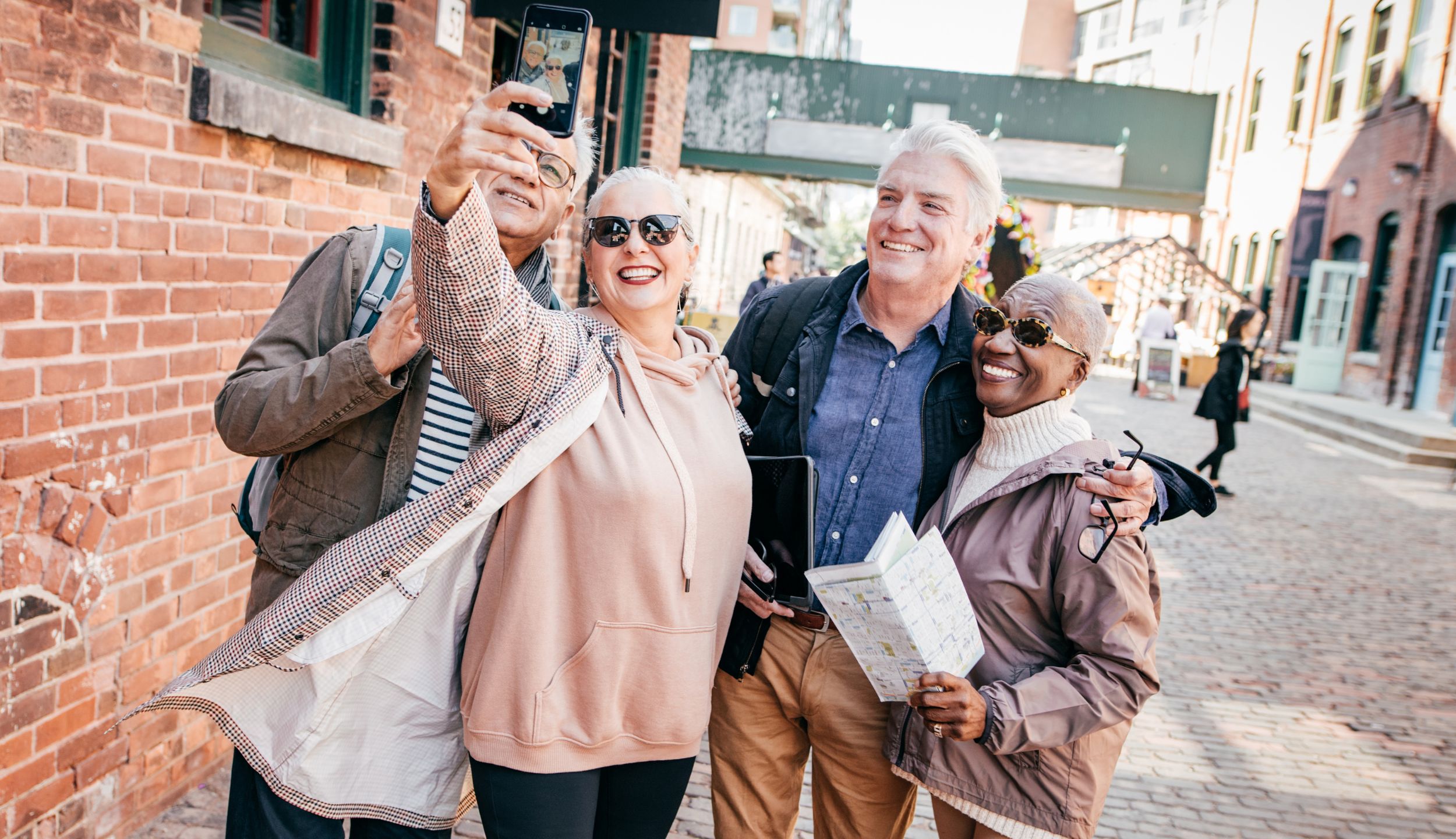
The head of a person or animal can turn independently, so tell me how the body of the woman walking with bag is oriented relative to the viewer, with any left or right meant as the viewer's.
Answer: facing to the right of the viewer

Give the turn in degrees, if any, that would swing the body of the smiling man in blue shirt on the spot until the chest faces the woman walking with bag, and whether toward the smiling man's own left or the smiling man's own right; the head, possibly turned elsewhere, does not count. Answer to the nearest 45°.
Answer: approximately 180°

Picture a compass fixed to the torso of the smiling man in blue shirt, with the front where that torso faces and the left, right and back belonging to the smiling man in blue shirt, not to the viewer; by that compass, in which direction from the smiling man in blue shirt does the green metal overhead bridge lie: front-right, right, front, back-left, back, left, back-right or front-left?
back

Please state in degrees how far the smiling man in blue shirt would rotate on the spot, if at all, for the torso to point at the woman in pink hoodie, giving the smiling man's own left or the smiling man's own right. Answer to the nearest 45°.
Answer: approximately 45° to the smiling man's own right
